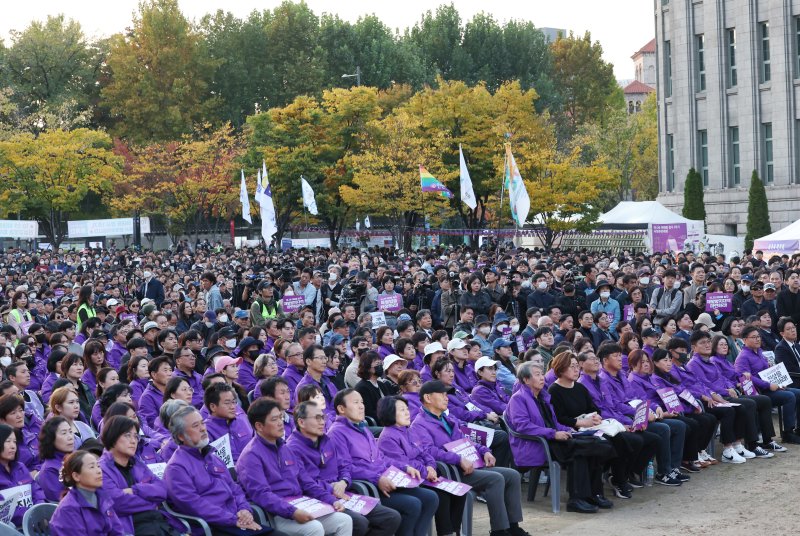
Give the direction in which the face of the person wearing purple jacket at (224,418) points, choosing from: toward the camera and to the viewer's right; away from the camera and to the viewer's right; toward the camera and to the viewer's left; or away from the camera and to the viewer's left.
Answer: toward the camera and to the viewer's right

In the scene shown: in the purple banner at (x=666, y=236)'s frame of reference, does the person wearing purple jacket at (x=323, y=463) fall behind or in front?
in front

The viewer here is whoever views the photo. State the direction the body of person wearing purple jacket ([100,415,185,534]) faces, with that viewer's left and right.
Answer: facing the viewer and to the right of the viewer

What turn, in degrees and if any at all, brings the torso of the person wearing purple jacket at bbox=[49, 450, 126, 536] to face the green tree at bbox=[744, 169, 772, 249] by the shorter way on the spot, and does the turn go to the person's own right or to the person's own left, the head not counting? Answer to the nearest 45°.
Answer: approximately 90° to the person's own left

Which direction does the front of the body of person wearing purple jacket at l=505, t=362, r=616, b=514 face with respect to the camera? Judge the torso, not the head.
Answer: to the viewer's right

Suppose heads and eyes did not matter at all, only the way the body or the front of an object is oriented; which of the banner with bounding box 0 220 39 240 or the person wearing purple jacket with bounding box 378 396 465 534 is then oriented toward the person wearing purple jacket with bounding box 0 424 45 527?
the banner

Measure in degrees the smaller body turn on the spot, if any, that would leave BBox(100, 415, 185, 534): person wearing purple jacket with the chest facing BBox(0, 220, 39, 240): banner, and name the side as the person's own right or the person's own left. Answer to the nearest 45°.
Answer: approximately 135° to the person's own left

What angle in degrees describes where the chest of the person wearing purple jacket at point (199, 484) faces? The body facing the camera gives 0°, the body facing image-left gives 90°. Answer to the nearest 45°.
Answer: approximately 315°

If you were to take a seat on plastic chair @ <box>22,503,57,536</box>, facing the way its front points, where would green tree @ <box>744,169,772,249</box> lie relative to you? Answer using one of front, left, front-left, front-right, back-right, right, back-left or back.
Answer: left

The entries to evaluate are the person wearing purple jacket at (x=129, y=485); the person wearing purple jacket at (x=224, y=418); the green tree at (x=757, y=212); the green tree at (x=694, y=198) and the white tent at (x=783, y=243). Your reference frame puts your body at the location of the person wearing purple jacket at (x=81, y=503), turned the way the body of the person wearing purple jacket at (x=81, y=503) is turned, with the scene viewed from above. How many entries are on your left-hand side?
5

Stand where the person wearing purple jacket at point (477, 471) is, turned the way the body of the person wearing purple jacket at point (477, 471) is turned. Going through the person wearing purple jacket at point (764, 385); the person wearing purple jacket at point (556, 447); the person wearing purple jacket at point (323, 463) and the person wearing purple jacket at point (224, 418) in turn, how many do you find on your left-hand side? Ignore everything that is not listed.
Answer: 2

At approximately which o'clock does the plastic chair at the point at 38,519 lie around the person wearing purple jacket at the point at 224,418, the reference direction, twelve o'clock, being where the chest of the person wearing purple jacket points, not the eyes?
The plastic chair is roughly at 3 o'clock from the person wearing purple jacket.

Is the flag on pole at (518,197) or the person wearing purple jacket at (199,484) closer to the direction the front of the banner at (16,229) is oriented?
the person wearing purple jacket

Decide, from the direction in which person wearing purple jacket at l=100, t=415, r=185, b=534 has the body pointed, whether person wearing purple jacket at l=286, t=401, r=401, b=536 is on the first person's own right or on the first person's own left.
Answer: on the first person's own left
